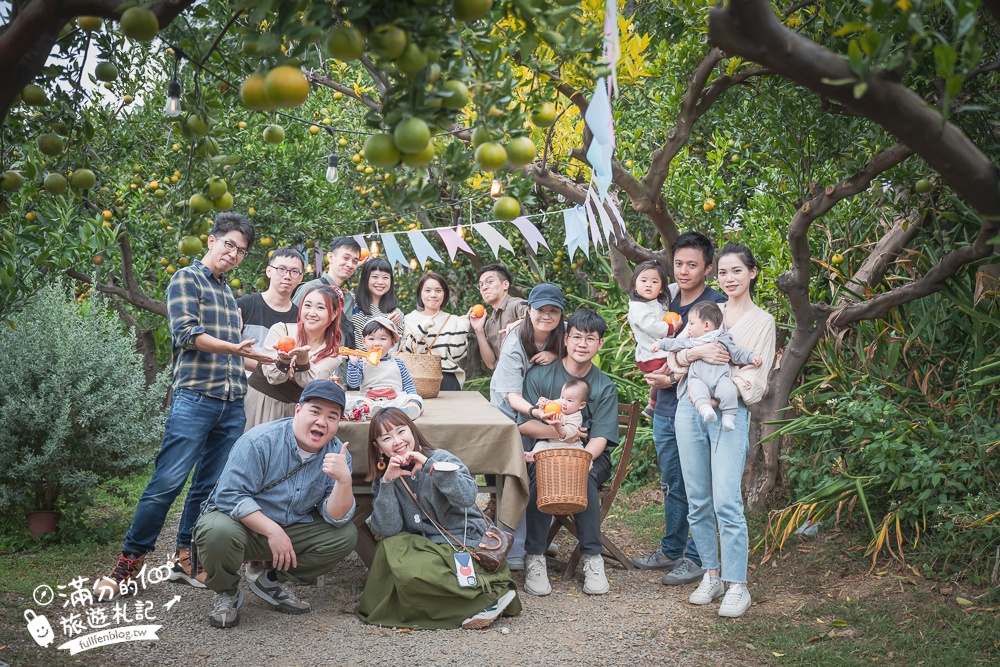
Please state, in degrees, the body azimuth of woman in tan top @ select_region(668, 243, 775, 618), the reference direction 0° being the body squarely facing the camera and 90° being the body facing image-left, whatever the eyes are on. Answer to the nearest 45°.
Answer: approximately 45°

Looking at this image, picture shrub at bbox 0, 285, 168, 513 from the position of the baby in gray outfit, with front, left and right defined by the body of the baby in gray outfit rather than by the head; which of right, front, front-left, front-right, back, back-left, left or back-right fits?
right

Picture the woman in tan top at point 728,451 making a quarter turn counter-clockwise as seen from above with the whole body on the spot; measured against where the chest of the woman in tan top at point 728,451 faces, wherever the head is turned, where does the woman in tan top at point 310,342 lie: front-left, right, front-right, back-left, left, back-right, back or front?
back-right

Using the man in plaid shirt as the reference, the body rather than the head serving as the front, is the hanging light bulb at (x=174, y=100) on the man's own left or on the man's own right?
on the man's own right
